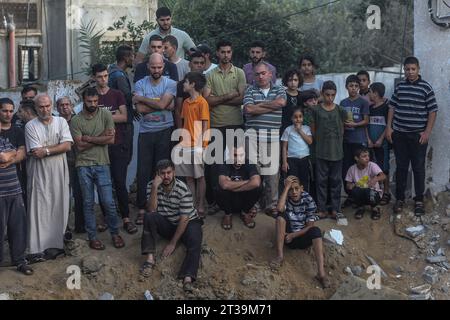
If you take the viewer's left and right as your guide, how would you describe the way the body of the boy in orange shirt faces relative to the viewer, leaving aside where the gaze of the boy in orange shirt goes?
facing the viewer and to the left of the viewer

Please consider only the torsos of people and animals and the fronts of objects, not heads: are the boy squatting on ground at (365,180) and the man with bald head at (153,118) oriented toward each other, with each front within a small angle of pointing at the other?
no

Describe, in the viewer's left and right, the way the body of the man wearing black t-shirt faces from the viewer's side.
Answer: facing the viewer

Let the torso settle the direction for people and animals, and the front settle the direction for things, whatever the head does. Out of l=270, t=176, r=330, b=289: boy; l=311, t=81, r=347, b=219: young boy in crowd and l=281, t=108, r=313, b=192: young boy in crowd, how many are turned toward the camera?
3

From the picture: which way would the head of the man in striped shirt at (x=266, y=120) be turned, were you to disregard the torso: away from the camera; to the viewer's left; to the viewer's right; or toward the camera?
toward the camera

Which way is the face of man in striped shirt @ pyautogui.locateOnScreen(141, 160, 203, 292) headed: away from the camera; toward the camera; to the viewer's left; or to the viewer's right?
toward the camera

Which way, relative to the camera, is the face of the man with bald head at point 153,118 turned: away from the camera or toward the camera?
toward the camera

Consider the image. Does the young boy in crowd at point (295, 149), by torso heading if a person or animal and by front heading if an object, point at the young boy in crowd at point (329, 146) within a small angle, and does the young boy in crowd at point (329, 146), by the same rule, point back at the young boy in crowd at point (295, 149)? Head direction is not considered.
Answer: no

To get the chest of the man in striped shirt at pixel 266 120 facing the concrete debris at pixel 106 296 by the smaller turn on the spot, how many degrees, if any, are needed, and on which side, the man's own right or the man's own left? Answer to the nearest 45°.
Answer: approximately 45° to the man's own right

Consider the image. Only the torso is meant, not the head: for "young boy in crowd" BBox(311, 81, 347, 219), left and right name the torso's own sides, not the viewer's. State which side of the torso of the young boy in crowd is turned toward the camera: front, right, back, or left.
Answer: front

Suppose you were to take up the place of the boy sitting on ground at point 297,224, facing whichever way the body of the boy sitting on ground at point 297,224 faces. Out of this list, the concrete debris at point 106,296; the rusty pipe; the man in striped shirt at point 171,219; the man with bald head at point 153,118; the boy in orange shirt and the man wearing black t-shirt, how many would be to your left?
0

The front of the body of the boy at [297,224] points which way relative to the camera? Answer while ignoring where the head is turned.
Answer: toward the camera

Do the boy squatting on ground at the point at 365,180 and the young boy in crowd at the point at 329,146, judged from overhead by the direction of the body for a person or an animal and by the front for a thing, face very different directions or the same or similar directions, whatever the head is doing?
same or similar directions

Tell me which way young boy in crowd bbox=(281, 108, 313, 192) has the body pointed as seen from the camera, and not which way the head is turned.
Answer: toward the camera

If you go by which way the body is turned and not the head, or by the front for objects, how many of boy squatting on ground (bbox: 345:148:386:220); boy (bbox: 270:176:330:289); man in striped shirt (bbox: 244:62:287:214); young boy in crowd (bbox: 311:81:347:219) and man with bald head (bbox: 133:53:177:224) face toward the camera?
5

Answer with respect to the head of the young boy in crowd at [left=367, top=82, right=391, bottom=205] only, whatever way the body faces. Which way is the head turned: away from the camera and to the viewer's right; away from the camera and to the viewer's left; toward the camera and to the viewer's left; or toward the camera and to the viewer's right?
toward the camera and to the viewer's left
